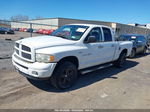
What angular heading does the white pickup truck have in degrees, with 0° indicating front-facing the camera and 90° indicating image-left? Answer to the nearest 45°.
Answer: approximately 45°
